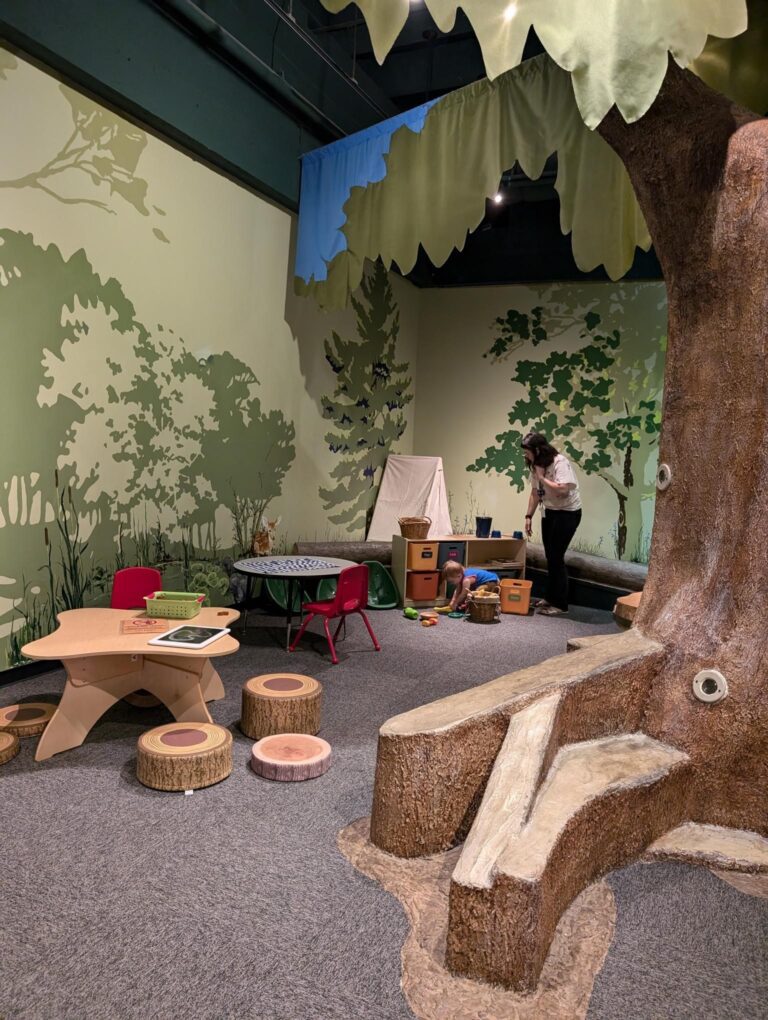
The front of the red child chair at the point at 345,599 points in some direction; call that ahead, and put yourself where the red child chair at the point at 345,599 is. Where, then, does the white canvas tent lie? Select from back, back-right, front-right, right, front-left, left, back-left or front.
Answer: front-right

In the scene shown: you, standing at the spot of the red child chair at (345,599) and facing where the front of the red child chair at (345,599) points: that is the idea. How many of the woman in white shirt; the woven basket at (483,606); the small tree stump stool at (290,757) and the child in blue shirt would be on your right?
3

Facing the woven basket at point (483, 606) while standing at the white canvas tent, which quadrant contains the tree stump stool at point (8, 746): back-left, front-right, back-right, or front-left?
front-right

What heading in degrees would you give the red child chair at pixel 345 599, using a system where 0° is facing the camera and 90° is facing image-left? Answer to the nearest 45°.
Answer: approximately 135°

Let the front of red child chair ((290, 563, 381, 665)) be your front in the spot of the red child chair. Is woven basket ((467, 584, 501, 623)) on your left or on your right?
on your right

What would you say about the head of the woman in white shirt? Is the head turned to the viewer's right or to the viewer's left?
to the viewer's left

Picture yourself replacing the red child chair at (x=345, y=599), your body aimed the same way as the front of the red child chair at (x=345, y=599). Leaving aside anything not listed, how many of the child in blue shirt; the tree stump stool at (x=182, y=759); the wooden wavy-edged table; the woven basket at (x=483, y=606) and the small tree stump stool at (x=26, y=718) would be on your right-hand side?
2

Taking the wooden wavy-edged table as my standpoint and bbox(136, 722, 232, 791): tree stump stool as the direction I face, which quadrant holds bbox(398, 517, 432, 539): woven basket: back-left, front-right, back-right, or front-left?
back-left
